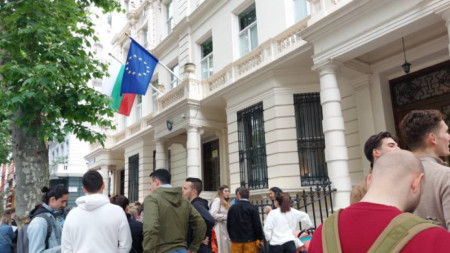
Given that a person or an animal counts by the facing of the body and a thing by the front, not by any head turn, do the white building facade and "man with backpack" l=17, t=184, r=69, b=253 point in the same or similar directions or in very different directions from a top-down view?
very different directions

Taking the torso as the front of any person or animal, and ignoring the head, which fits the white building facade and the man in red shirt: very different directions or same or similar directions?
very different directions

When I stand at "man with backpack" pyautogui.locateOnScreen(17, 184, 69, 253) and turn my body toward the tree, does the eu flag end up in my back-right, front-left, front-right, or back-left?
front-right

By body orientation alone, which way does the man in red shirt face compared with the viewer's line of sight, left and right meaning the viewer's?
facing away from the viewer and to the right of the viewer

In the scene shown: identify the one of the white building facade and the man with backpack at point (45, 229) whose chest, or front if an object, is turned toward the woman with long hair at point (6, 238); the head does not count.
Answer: the white building facade

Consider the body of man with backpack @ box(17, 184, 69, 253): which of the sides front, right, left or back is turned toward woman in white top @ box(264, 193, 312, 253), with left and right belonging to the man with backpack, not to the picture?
front

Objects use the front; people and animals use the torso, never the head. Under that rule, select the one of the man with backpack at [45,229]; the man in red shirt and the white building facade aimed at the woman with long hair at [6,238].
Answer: the white building facade

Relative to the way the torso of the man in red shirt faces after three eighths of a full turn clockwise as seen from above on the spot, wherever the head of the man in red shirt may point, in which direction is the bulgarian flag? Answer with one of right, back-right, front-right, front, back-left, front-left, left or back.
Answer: back-right

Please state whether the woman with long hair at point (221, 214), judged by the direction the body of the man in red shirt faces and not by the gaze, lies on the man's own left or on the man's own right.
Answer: on the man's own left

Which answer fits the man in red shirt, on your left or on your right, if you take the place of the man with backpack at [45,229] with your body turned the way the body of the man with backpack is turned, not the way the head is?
on your right

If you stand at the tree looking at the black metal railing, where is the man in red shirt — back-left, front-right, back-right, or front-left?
front-right

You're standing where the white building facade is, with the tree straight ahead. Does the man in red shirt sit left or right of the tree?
left

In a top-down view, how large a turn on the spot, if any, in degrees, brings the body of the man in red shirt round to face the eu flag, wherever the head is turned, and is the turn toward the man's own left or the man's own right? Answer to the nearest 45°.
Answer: approximately 90° to the man's own left
